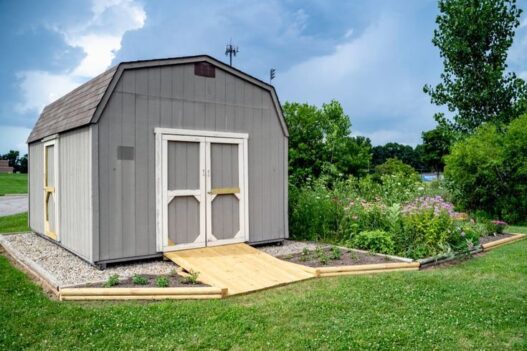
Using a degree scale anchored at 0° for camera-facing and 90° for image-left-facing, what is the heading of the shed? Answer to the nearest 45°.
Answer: approximately 315°

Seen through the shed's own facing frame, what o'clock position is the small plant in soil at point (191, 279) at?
The small plant in soil is roughly at 1 o'clock from the shed.

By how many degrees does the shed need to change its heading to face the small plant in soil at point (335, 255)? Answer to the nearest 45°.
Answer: approximately 45° to its left

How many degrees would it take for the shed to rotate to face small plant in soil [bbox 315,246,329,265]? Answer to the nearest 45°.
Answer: approximately 45° to its left

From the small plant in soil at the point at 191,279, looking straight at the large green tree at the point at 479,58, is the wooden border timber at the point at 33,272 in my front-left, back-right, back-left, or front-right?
back-left

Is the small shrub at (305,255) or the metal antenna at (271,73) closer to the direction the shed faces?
the small shrub

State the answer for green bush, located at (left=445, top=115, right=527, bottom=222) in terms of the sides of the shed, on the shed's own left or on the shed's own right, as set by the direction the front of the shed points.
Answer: on the shed's own left
